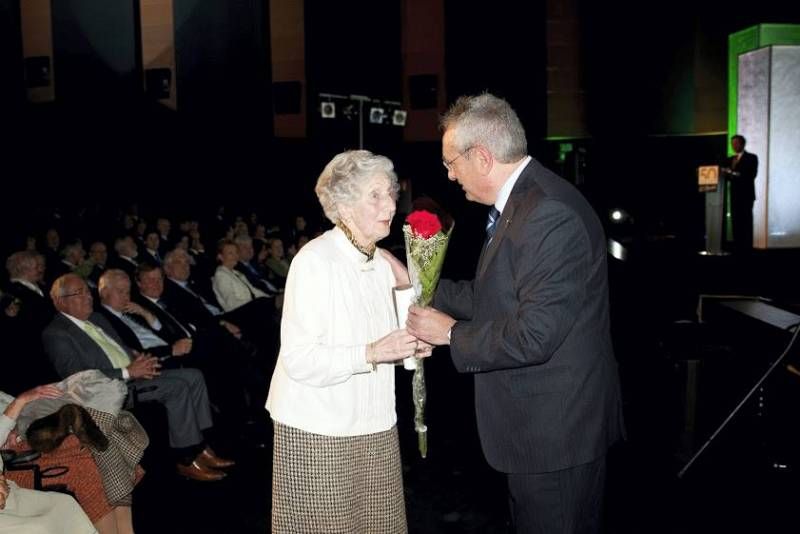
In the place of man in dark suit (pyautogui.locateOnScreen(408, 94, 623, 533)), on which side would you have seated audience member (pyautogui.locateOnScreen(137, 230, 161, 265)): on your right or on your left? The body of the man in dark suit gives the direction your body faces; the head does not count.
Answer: on your right

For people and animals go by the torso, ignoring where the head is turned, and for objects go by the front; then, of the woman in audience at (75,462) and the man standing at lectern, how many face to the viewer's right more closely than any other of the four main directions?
1

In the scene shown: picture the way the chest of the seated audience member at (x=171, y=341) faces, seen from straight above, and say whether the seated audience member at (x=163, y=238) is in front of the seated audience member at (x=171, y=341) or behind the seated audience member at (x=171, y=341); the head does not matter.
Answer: behind

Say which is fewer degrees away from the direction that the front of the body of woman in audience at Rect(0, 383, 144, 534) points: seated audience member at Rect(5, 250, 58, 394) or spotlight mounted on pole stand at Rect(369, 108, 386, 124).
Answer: the spotlight mounted on pole stand

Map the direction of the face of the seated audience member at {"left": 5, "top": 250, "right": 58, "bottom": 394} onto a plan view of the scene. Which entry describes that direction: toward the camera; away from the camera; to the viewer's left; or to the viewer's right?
to the viewer's right

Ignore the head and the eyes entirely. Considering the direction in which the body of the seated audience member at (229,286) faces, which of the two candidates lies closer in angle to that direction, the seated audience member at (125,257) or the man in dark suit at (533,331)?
the man in dark suit

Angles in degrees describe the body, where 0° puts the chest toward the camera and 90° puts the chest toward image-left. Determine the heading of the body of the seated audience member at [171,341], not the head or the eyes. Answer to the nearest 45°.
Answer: approximately 315°

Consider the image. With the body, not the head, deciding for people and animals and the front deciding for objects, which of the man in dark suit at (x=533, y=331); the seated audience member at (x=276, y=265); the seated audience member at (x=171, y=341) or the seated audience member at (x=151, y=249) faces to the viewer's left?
the man in dark suit

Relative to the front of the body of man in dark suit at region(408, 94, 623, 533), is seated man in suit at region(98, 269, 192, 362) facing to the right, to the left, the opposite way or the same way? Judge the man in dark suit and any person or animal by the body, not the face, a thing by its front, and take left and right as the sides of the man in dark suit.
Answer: the opposite way

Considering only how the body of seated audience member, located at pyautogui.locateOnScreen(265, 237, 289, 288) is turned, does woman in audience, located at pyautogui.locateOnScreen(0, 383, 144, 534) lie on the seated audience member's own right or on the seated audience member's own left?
on the seated audience member's own right

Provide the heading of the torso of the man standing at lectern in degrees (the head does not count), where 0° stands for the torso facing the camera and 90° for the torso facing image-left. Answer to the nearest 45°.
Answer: approximately 45°
